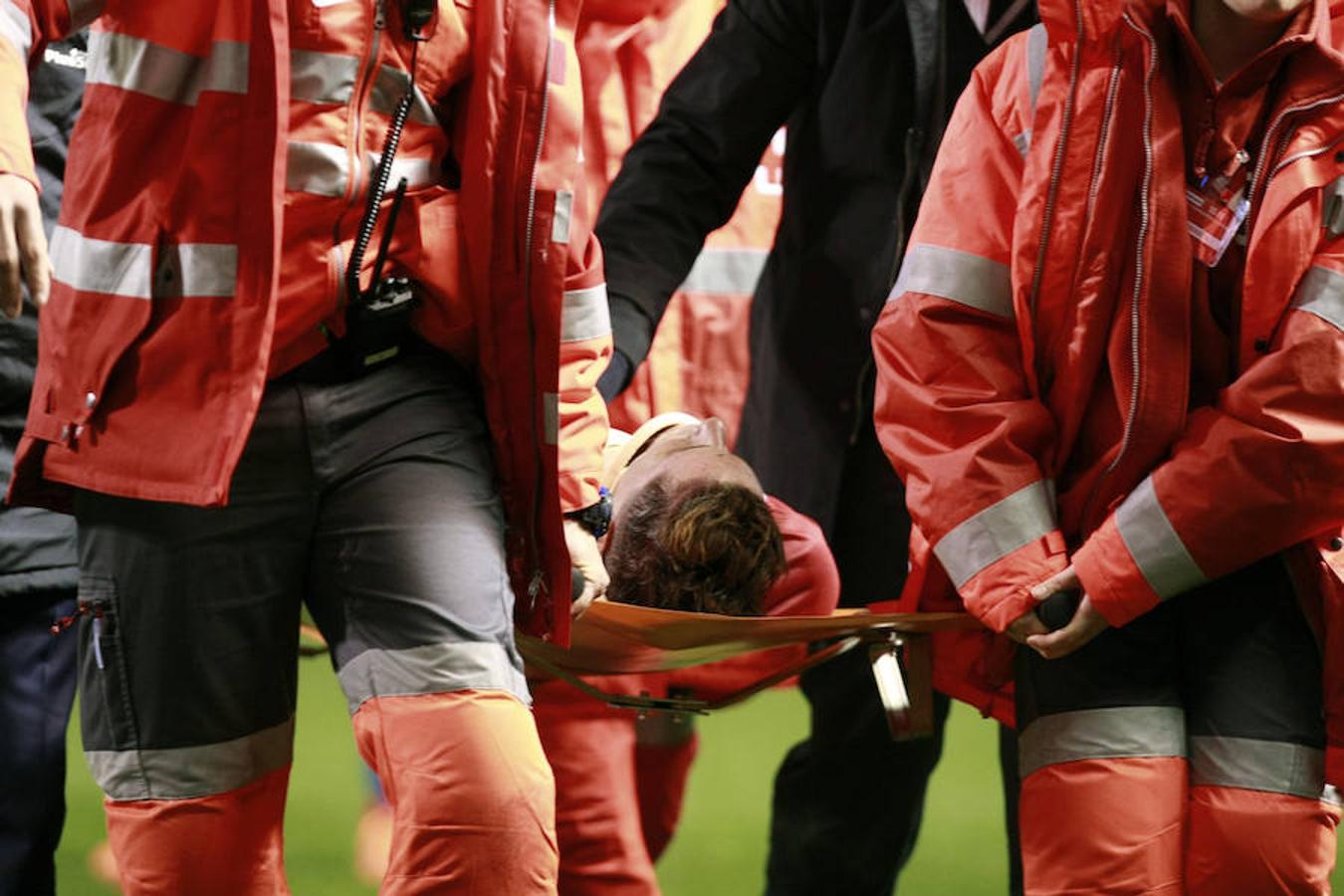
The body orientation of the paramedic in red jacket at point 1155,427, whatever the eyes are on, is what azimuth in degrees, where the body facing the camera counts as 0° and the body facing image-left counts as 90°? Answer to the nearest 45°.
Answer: approximately 0°

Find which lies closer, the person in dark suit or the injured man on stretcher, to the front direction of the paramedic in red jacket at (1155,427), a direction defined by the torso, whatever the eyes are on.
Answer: the injured man on stretcher

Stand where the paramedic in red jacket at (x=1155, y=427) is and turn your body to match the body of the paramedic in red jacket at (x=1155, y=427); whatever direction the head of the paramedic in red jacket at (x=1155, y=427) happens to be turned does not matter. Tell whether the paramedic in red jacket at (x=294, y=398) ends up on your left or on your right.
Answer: on your right

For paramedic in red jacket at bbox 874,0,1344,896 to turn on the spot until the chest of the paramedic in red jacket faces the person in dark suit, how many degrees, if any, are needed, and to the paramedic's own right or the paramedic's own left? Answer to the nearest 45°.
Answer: approximately 135° to the paramedic's own right

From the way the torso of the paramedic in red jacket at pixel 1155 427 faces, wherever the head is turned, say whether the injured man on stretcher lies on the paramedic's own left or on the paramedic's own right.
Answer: on the paramedic's own right
